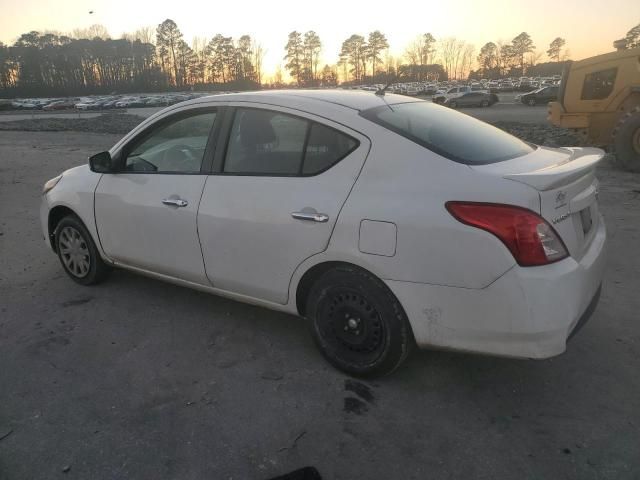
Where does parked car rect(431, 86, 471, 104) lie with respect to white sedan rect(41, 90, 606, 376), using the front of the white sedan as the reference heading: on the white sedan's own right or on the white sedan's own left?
on the white sedan's own right

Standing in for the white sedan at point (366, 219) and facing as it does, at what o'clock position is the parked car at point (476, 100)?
The parked car is roughly at 2 o'clock from the white sedan.

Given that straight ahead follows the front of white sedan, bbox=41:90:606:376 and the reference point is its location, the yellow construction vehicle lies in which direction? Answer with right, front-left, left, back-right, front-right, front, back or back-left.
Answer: right

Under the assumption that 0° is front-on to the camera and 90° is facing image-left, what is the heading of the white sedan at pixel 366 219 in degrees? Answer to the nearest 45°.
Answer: approximately 135°

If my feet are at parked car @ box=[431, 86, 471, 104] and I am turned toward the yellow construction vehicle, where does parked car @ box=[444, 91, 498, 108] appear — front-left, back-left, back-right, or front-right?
front-left
